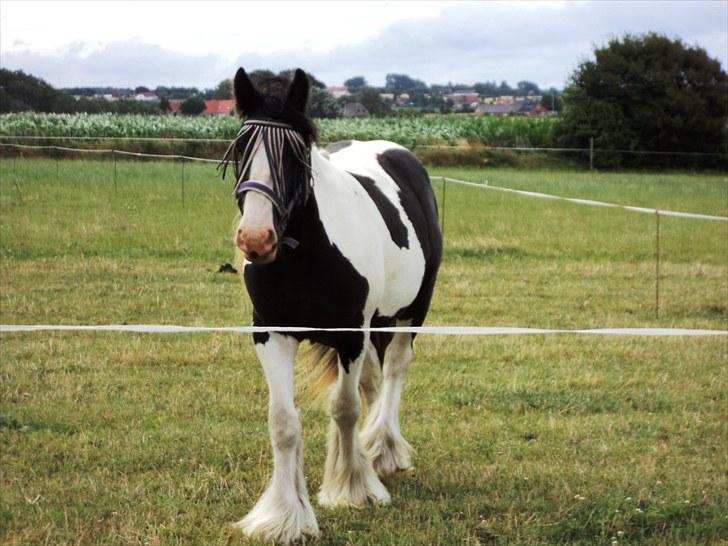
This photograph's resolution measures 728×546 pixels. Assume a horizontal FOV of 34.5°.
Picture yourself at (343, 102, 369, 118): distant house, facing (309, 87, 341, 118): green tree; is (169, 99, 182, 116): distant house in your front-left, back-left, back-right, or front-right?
front-right

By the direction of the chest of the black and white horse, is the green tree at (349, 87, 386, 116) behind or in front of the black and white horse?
behind

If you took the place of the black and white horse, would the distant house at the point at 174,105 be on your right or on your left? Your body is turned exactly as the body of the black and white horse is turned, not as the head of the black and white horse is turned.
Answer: on your right

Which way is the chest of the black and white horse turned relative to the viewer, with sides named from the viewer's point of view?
facing the viewer and to the left of the viewer

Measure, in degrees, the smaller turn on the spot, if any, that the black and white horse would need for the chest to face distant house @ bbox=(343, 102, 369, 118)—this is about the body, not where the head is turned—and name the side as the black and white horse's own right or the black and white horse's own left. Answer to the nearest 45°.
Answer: approximately 135° to the black and white horse's own right

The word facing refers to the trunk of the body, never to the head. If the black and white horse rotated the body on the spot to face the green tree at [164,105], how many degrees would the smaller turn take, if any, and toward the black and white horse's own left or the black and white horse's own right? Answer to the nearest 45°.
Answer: approximately 135° to the black and white horse's own right
